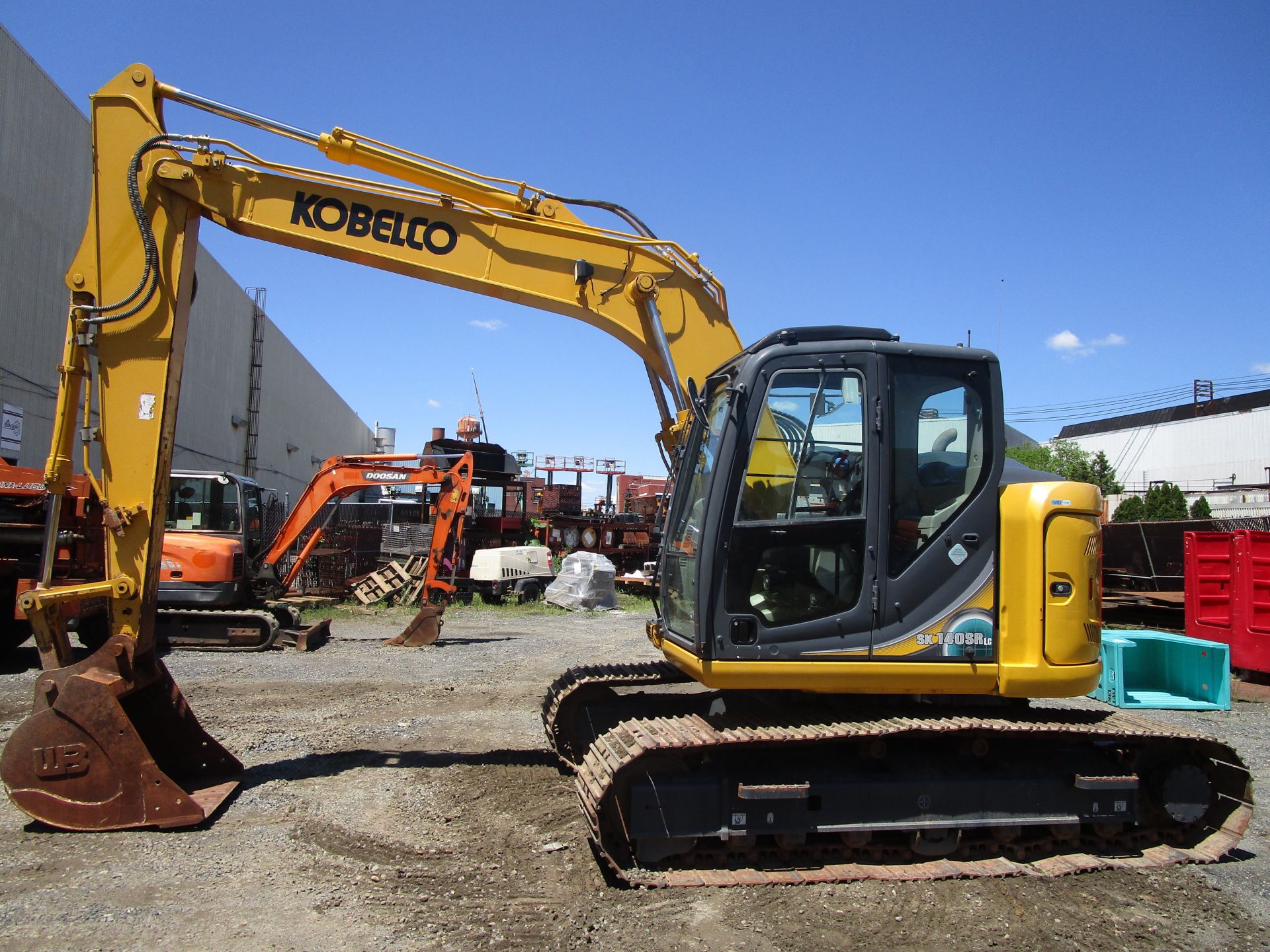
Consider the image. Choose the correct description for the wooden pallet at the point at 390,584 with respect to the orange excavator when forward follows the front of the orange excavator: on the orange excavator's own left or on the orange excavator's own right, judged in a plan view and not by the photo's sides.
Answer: on the orange excavator's own left

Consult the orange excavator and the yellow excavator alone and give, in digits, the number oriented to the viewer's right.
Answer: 1

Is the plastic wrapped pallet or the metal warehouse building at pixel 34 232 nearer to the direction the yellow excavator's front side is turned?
the metal warehouse building

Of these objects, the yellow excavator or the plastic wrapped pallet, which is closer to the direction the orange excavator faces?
the plastic wrapped pallet

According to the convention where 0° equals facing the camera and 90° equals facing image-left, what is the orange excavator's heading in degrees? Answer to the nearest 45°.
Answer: approximately 270°

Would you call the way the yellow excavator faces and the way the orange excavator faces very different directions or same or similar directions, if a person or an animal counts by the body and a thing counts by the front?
very different directions

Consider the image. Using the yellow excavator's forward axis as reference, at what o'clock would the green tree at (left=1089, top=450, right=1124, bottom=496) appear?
The green tree is roughly at 4 o'clock from the yellow excavator.

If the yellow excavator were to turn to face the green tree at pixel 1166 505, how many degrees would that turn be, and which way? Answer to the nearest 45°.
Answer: approximately 135° to its right

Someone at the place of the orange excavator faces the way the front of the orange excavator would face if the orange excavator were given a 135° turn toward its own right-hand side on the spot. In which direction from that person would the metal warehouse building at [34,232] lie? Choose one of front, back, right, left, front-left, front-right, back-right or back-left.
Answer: right

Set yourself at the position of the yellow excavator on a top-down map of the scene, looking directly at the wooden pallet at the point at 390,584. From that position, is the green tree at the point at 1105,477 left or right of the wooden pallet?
right

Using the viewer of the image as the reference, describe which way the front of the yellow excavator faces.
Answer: facing to the left of the viewer
